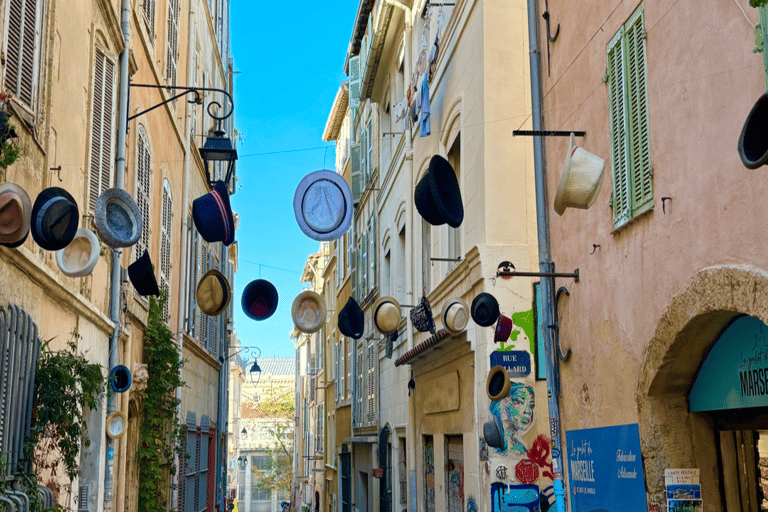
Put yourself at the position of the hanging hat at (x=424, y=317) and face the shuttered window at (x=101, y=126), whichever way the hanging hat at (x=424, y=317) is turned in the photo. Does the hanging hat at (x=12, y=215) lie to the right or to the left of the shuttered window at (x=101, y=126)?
left

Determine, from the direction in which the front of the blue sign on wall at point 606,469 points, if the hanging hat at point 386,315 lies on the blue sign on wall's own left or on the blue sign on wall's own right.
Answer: on the blue sign on wall's own right

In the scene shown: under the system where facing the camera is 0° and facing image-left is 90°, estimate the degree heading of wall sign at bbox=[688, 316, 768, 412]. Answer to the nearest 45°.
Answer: approximately 45°

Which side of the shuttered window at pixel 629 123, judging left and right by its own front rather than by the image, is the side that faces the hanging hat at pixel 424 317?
right

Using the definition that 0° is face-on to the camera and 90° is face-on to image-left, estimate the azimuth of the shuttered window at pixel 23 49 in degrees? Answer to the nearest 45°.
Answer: approximately 315°

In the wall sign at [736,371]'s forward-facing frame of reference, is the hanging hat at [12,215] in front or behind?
in front
